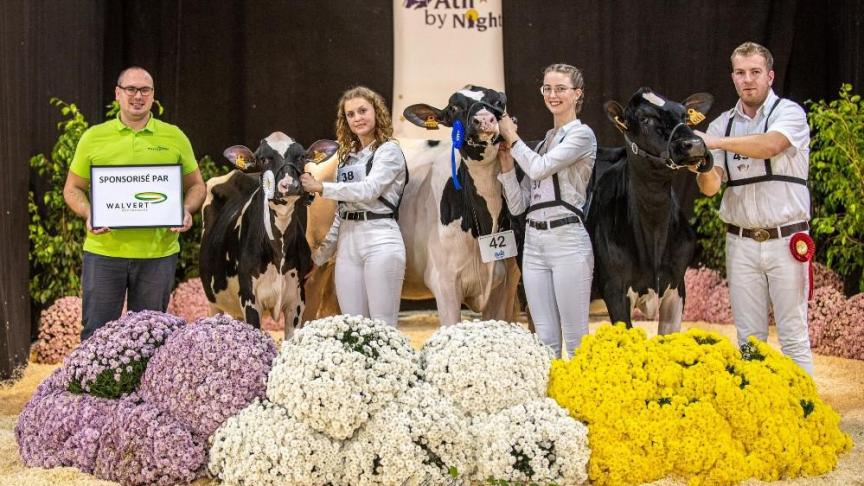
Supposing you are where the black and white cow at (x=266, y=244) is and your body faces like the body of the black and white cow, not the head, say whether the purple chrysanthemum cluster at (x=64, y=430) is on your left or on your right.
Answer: on your right

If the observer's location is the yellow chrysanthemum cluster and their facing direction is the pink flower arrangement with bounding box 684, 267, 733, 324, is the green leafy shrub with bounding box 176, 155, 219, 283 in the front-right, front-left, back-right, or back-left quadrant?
front-left

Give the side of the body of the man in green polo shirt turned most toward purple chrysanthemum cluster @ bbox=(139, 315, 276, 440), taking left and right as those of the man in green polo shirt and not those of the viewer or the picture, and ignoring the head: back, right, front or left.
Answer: front

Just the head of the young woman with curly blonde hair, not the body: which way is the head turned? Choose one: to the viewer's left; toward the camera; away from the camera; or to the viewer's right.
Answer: toward the camera

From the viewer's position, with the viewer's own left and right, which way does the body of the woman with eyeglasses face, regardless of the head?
facing the viewer and to the left of the viewer

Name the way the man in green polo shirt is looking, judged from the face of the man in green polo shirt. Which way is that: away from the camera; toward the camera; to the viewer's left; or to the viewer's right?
toward the camera

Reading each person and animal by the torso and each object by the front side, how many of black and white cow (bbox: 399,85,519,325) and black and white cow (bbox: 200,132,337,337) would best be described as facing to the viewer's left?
0

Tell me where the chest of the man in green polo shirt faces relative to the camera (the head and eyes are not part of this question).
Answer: toward the camera

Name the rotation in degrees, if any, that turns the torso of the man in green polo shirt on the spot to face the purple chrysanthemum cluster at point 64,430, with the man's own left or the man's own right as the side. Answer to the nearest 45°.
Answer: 0° — they already face it

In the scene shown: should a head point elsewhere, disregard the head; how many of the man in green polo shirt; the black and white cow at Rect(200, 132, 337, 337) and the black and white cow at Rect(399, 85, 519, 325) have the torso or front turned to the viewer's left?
0

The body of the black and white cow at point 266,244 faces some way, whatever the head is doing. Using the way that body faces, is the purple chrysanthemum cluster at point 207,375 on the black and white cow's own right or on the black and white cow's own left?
on the black and white cow's own right

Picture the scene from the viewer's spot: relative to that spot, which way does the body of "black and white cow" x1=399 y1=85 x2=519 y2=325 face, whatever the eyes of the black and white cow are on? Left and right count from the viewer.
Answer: facing the viewer and to the right of the viewer
